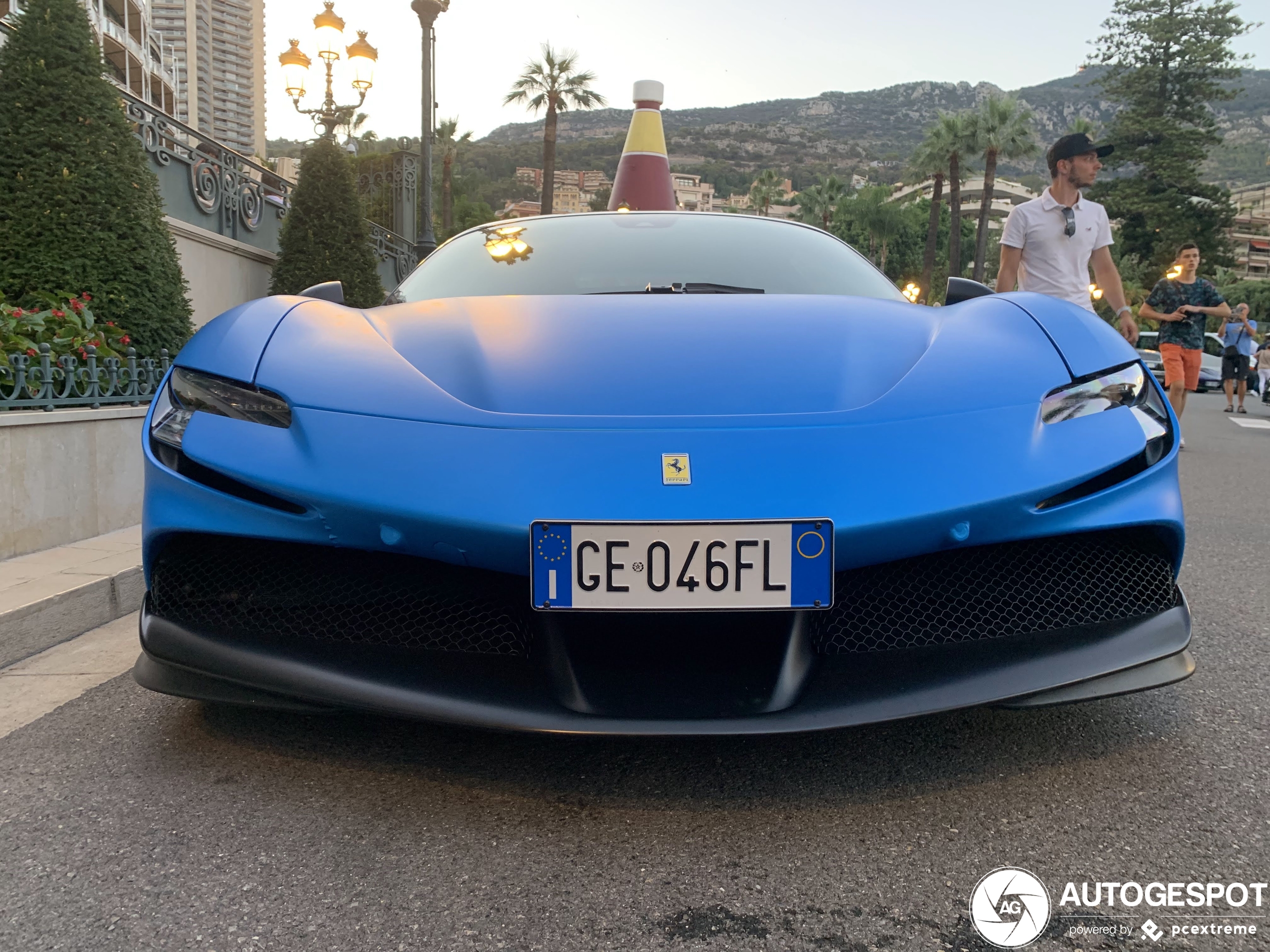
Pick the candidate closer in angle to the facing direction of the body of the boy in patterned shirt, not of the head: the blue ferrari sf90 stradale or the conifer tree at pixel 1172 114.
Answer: the blue ferrari sf90 stradale

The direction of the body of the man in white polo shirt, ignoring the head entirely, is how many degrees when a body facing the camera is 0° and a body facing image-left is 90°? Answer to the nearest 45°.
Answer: approximately 315°

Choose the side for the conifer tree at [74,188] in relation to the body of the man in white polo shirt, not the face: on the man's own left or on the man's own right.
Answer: on the man's own right

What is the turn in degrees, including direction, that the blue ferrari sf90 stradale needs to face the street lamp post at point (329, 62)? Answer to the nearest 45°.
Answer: approximately 180°

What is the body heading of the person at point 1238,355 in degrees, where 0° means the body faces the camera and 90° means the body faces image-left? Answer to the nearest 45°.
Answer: approximately 0°

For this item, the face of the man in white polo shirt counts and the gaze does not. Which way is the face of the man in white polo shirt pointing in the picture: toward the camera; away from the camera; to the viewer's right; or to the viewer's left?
to the viewer's right

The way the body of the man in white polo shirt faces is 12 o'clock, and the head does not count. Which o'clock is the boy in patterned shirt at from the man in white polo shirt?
The boy in patterned shirt is roughly at 8 o'clock from the man in white polo shirt.

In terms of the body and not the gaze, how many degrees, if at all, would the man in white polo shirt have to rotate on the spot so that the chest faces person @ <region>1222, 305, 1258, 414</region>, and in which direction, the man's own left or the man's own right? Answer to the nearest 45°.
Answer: approximately 135° to the man's own left

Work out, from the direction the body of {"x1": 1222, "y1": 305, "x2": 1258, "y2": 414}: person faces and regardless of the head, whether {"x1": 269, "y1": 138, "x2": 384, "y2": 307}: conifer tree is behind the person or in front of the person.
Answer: in front

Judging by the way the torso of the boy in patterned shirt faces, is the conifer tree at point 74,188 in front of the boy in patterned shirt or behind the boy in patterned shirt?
in front

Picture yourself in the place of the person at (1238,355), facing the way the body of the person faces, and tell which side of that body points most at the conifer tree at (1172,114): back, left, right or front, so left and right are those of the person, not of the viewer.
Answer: back
